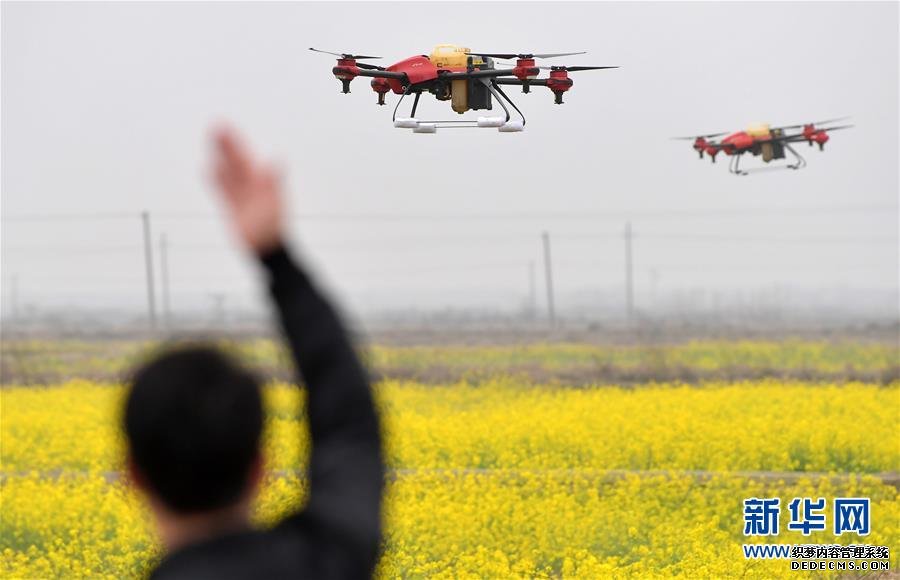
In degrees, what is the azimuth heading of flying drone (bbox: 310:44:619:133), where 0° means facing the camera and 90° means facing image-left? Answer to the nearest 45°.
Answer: approximately 90°
